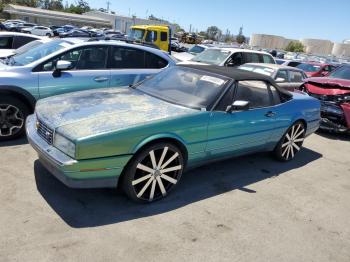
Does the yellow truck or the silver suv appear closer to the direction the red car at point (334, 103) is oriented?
the silver suv

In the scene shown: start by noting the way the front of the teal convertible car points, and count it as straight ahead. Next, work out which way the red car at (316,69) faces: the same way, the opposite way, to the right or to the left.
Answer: the same way

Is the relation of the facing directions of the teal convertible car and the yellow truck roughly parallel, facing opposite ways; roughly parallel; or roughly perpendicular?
roughly parallel

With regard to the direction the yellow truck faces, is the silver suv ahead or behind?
ahead

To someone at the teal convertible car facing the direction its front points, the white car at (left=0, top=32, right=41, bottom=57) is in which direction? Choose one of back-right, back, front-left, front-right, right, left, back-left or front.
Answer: right

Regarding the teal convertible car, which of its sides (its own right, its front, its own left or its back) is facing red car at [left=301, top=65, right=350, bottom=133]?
back

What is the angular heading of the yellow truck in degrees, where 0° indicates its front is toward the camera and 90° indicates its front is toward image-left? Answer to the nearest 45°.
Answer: approximately 45°

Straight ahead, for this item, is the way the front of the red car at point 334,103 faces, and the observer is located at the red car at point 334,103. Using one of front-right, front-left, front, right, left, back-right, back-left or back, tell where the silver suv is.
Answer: front

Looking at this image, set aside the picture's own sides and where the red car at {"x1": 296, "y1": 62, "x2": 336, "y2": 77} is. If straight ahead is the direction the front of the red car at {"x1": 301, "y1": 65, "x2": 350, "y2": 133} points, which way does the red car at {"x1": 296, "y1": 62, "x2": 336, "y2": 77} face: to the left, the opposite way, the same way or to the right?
the same way

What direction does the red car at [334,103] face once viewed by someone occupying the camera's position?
facing the viewer and to the left of the viewer

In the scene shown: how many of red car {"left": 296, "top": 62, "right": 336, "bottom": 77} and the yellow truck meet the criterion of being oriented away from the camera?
0

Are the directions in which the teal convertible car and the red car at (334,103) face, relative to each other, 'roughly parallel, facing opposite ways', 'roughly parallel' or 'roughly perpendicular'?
roughly parallel

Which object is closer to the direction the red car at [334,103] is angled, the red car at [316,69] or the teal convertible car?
the teal convertible car

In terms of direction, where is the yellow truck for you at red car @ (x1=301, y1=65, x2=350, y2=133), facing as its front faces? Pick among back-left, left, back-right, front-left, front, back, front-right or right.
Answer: right

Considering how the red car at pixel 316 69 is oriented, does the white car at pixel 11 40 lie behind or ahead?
ahead

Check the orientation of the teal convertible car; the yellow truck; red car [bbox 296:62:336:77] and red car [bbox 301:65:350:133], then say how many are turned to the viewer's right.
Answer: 0

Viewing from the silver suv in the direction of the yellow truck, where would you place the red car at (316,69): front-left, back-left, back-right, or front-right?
front-right
